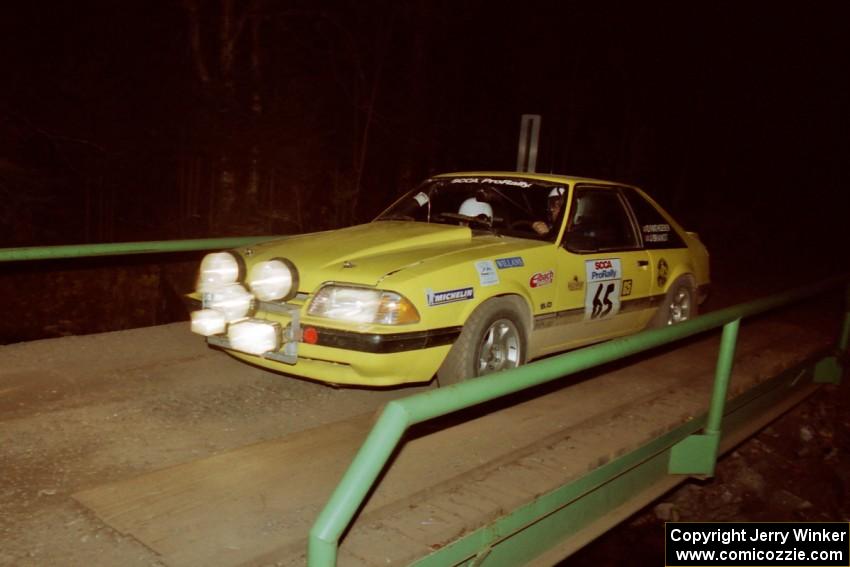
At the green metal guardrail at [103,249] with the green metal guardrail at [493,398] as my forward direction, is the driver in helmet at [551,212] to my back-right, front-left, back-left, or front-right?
front-left

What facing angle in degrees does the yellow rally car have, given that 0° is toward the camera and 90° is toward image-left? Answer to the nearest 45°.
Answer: approximately 45°

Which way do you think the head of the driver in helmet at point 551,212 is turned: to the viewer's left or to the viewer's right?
to the viewer's left
